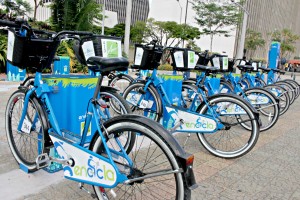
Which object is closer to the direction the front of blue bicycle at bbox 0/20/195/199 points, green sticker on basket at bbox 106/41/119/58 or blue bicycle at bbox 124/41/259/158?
the green sticker on basket

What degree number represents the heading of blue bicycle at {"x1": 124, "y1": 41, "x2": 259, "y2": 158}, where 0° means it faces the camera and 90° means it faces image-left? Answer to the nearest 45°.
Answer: approximately 135°

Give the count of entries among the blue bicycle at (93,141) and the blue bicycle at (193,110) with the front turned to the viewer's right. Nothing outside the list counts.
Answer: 0

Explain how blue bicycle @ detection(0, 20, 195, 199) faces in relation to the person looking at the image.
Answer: facing away from the viewer and to the left of the viewer

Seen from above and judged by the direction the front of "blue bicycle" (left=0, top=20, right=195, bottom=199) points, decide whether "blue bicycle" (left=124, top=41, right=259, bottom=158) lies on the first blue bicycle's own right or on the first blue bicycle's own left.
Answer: on the first blue bicycle's own right

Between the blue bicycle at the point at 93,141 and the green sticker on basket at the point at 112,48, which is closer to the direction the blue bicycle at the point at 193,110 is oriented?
the green sticker on basket
